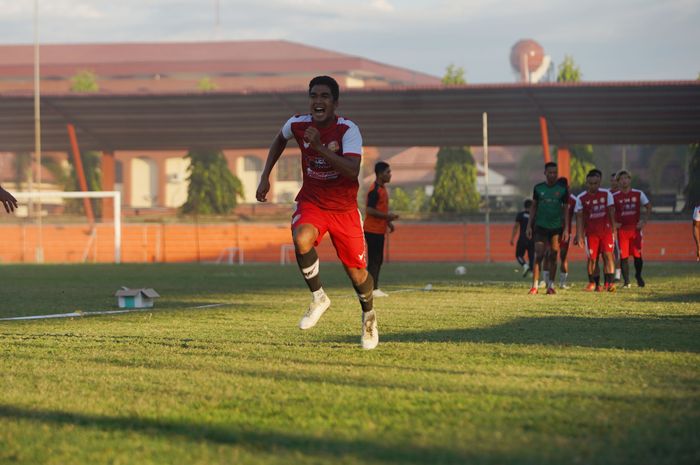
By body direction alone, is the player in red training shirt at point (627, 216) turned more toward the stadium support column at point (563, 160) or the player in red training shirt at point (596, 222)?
the player in red training shirt

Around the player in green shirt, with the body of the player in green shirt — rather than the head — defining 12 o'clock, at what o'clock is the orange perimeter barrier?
The orange perimeter barrier is roughly at 5 o'clock from the player in green shirt.

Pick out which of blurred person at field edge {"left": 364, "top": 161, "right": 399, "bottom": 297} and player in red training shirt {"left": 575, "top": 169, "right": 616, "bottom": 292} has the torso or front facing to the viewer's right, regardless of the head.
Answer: the blurred person at field edge

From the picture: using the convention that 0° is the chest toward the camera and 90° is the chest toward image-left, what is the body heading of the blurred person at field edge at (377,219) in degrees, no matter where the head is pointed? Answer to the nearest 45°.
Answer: approximately 270°

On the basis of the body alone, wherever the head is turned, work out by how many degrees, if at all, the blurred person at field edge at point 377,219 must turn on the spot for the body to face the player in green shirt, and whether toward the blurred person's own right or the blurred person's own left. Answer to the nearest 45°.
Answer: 0° — they already face them

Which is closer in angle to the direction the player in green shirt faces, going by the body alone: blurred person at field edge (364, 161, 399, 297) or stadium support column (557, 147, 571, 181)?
the blurred person at field edge

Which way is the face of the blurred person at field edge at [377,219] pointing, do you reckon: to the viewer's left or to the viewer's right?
to the viewer's right
